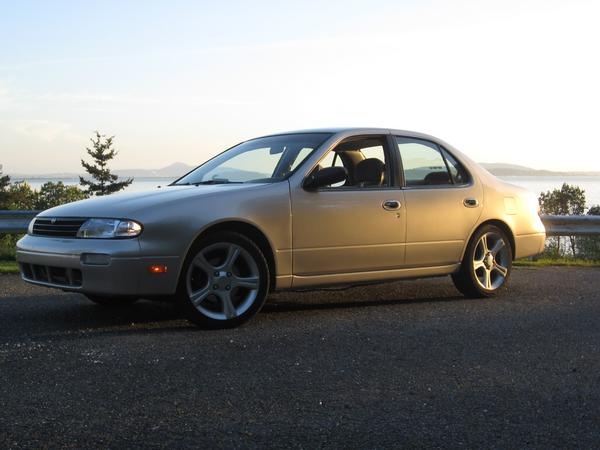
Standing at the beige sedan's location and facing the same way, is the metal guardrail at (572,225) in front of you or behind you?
behind

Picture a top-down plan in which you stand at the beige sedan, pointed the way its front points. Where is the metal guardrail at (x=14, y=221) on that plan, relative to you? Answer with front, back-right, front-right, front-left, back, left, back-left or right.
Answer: right
